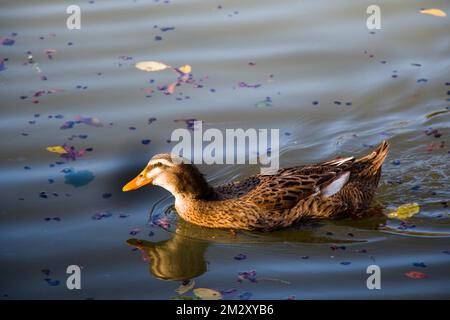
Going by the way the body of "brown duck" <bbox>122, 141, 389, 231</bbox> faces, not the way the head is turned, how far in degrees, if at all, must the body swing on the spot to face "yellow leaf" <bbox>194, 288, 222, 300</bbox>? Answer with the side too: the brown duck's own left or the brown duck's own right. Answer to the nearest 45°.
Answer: approximately 45° to the brown duck's own left

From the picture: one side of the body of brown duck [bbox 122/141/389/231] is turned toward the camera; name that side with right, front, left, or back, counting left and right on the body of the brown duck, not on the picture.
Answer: left

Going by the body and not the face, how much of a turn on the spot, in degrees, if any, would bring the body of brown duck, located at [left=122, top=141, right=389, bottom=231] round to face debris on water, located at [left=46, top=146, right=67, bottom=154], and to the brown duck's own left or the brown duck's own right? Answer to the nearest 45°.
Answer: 0° — it already faces it

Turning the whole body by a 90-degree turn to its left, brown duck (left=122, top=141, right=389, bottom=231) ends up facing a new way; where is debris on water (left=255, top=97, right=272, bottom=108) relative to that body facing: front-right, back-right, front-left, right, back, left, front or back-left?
back

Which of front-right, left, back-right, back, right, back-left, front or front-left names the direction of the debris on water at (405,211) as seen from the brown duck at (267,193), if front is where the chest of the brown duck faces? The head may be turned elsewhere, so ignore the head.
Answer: back

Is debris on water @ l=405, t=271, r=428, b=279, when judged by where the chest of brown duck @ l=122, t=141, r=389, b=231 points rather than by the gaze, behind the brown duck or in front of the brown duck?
behind

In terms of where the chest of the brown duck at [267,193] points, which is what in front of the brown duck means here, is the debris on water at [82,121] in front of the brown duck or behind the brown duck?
in front

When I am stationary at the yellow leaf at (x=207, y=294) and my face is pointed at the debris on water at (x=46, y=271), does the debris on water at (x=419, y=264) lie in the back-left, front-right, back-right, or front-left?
back-right

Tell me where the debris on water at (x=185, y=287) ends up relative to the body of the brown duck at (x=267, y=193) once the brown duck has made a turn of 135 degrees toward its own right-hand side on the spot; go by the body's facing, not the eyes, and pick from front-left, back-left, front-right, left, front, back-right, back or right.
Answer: back

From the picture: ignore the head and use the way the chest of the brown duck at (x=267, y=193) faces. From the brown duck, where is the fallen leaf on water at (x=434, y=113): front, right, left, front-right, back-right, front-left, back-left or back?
back-right

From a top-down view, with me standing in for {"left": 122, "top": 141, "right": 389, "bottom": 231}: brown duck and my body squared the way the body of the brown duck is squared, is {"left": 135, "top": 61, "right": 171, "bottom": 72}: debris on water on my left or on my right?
on my right

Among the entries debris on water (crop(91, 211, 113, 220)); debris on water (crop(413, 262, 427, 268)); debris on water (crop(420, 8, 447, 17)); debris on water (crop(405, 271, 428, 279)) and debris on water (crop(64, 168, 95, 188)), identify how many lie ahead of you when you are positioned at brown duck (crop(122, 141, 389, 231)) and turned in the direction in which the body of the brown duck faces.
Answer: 2

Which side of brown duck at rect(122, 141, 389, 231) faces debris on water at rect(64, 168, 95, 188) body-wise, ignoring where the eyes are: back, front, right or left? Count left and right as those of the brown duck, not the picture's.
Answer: front

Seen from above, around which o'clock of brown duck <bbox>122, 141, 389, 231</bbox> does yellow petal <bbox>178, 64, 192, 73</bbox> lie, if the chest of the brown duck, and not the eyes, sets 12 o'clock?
The yellow petal is roughly at 2 o'clock from the brown duck.

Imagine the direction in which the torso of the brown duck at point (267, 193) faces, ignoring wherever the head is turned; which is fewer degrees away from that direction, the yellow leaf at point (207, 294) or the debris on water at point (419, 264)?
the yellow leaf

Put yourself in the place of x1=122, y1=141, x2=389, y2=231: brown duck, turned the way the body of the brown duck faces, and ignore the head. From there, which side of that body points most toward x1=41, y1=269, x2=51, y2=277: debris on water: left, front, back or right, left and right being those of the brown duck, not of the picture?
front

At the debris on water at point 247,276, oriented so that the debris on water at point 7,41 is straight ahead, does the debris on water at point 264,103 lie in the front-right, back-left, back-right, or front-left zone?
front-right

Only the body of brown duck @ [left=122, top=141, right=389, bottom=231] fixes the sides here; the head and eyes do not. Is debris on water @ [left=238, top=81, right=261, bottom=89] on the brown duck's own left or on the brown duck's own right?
on the brown duck's own right

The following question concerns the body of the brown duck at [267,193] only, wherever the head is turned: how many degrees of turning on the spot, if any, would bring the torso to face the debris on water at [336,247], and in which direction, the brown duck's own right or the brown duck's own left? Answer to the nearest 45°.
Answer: approximately 135° to the brown duck's own left
